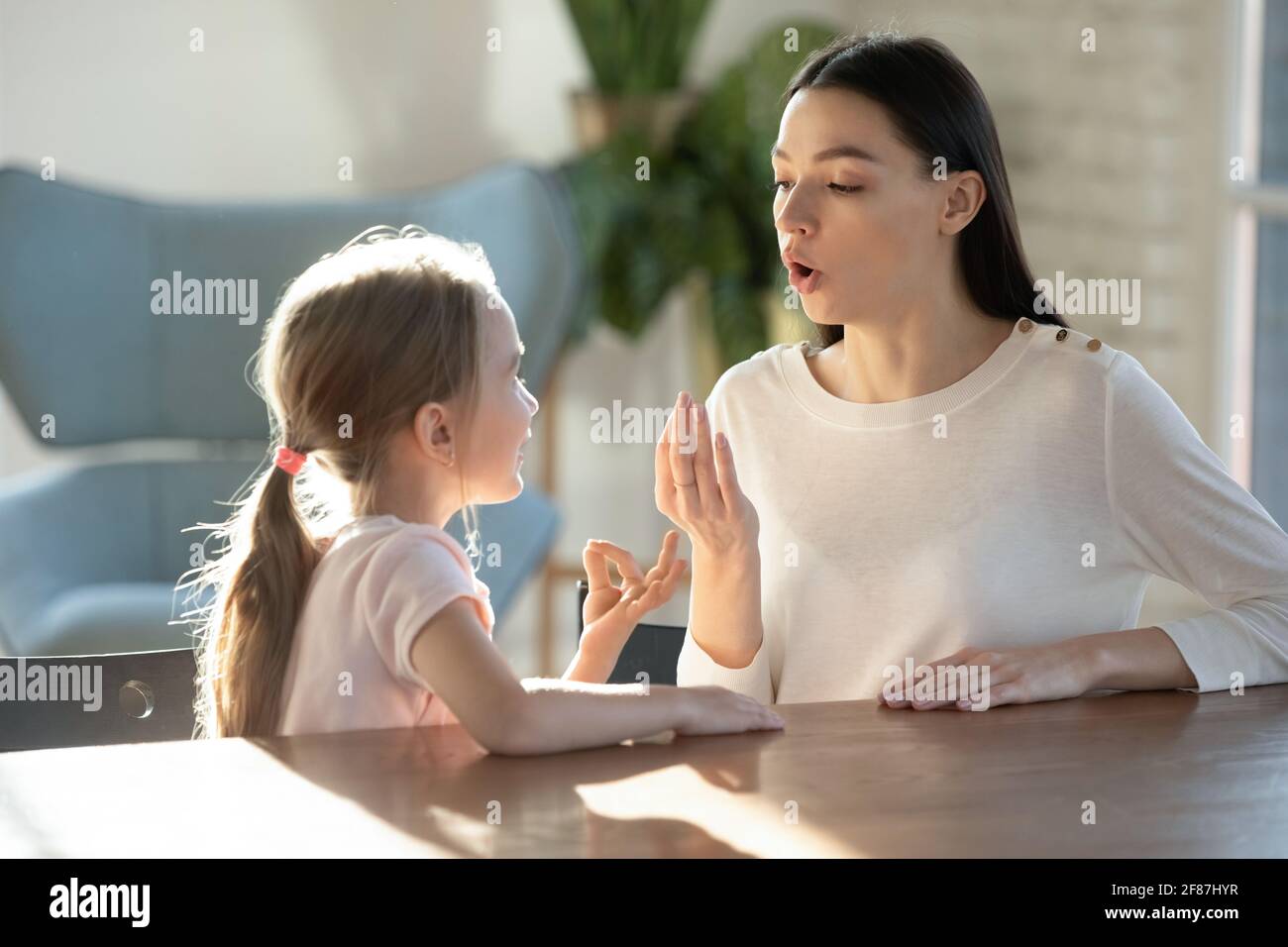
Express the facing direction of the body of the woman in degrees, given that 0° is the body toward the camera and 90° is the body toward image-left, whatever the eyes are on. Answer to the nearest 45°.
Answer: approximately 45°

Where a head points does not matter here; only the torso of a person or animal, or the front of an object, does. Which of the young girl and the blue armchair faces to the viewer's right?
the young girl

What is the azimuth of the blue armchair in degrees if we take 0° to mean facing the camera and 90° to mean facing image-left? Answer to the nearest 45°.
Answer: approximately 0°

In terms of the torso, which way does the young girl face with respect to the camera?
to the viewer's right

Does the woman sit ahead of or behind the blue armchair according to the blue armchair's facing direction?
ahead

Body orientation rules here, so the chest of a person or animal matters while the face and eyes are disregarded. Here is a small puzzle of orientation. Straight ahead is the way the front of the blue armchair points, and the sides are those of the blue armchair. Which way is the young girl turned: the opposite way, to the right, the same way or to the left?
to the left

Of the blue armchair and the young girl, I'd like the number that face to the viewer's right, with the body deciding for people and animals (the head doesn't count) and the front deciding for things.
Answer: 1

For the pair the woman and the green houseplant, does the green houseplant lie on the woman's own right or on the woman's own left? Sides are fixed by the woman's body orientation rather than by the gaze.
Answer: on the woman's own right

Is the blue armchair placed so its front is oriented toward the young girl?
yes

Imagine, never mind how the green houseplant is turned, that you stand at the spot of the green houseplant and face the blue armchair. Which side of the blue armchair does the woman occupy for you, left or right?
left

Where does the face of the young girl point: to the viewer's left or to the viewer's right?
to the viewer's right
